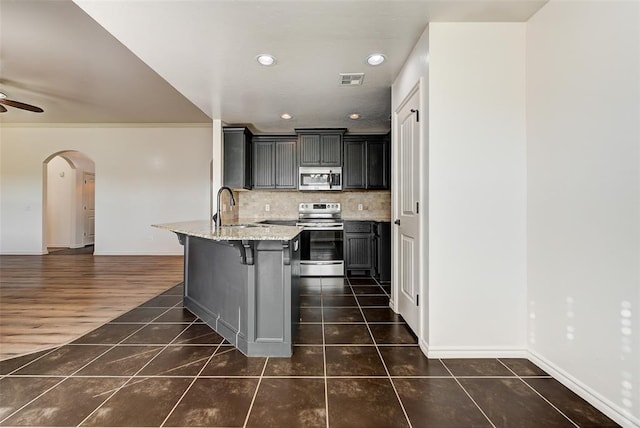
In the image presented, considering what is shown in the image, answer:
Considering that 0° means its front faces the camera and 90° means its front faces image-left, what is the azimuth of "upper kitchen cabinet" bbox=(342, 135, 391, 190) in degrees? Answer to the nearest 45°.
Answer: approximately 0°

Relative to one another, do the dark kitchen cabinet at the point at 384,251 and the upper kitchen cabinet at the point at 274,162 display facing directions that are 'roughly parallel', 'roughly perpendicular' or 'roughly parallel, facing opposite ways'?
roughly perpendicular

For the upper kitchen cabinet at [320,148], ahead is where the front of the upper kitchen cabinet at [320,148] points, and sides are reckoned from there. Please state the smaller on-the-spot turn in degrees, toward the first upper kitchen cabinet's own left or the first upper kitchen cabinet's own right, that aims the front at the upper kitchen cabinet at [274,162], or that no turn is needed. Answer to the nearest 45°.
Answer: approximately 90° to the first upper kitchen cabinet's own right

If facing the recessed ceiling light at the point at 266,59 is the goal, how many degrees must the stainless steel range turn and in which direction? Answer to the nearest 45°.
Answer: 0° — it already faces it

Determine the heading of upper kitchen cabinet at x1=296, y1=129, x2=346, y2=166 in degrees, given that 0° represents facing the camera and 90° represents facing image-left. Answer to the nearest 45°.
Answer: approximately 0°

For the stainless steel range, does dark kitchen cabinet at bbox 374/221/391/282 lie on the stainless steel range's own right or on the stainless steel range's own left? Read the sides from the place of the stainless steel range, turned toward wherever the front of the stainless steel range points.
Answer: on the stainless steel range's own left
